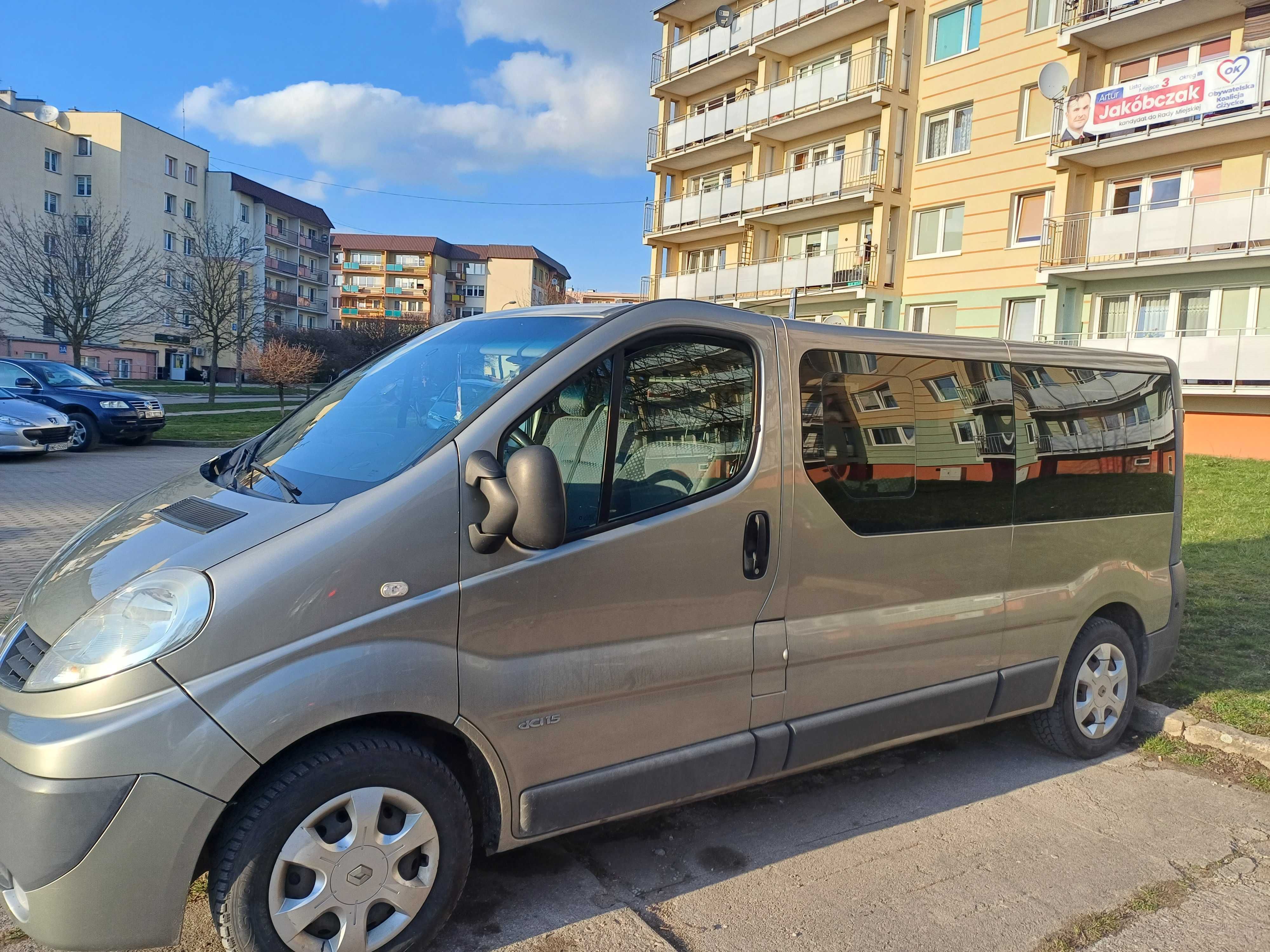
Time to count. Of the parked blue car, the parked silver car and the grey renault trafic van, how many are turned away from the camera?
0

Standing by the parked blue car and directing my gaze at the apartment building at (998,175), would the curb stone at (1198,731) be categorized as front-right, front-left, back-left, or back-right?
front-right

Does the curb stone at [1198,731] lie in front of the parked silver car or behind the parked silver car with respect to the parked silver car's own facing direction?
in front

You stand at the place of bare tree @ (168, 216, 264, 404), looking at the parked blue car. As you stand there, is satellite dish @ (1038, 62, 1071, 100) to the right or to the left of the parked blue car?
left

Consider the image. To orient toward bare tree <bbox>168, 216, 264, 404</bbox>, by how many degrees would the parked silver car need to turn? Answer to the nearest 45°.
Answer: approximately 135° to its left

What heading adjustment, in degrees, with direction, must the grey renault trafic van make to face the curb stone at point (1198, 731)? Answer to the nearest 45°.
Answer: approximately 180°

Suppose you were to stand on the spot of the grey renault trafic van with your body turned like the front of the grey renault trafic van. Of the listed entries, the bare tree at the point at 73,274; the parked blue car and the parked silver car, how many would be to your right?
3

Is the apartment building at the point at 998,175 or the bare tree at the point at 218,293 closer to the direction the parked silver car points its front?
the apartment building

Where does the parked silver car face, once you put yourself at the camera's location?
facing the viewer and to the right of the viewer

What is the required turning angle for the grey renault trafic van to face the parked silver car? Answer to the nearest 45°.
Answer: approximately 90° to its right

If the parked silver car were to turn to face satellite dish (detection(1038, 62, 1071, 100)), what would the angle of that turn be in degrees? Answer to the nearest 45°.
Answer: approximately 45° to its left

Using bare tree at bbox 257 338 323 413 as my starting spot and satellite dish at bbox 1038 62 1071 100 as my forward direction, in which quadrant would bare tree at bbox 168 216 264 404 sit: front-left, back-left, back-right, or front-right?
back-left

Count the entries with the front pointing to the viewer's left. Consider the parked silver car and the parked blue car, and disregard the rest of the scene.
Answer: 0

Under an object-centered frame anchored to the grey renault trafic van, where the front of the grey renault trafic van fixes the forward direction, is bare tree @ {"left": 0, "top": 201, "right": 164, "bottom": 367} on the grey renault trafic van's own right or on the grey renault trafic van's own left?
on the grey renault trafic van's own right

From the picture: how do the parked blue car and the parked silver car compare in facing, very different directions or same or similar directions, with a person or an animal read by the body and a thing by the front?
same or similar directions

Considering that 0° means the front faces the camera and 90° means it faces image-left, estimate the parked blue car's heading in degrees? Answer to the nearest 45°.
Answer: approximately 315°

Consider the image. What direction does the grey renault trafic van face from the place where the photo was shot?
facing the viewer and to the left of the viewer

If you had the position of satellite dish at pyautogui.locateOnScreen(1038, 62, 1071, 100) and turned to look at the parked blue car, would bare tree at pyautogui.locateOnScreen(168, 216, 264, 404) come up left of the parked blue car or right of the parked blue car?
right
